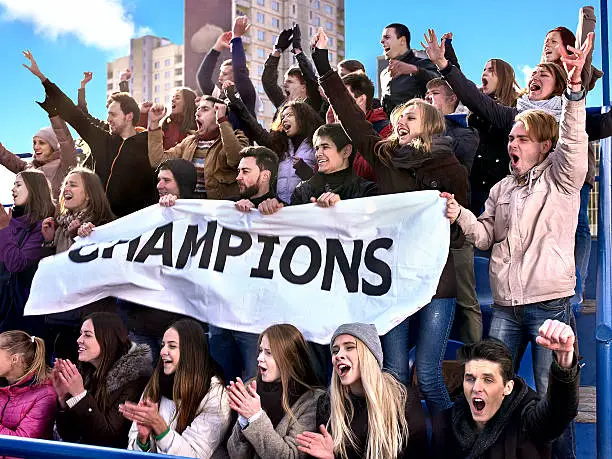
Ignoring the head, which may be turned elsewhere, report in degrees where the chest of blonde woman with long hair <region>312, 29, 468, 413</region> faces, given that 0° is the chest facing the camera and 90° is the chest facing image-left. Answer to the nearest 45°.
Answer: approximately 45°

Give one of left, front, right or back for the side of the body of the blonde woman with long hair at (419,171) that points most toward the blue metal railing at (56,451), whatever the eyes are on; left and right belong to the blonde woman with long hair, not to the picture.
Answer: front

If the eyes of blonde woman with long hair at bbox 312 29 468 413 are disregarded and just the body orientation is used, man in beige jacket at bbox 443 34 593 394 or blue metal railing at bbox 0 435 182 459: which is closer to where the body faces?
the blue metal railing

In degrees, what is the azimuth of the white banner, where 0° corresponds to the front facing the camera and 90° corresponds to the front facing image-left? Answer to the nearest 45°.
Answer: approximately 0°

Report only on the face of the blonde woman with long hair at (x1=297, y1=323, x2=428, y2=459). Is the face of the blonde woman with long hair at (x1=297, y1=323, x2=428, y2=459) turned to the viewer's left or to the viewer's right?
to the viewer's left

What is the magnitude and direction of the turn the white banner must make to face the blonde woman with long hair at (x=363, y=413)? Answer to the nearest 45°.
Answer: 0° — it already faces them
